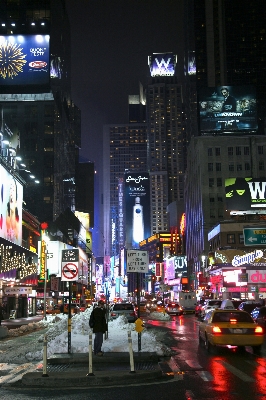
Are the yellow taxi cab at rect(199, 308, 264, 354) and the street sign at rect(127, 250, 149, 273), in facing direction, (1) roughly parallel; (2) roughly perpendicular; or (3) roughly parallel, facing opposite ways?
roughly parallel, facing opposite ways

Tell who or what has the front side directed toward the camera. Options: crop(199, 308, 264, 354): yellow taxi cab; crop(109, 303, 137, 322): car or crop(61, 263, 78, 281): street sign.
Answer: the street sign

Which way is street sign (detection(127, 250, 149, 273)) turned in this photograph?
toward the camera

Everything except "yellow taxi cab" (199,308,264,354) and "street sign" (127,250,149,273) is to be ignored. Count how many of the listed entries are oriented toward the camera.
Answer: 1

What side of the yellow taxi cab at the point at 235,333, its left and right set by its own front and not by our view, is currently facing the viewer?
back

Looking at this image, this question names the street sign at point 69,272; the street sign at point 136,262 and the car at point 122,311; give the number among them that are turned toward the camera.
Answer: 2

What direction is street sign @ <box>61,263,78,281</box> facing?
toward the camera

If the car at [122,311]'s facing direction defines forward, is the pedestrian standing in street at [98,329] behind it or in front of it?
behind

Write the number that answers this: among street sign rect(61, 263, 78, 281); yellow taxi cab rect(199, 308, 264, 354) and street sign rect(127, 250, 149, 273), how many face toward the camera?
2

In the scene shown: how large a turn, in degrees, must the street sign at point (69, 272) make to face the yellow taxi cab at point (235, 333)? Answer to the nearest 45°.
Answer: approximately 90° to its left

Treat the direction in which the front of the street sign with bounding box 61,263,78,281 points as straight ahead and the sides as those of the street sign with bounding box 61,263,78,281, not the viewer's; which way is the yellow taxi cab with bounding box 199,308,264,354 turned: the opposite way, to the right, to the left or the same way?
the opposite way

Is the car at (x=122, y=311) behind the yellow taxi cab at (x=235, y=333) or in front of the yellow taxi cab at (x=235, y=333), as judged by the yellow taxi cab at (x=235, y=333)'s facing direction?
in front

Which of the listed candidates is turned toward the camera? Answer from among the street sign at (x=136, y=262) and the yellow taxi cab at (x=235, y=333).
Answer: the street sign

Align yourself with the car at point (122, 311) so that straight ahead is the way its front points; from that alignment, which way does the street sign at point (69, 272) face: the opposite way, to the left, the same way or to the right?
the opposite way

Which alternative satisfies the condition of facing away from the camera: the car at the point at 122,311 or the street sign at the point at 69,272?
the car

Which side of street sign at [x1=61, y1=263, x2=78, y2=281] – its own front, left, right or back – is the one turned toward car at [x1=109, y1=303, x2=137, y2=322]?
back

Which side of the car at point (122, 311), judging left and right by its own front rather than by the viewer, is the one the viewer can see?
back
